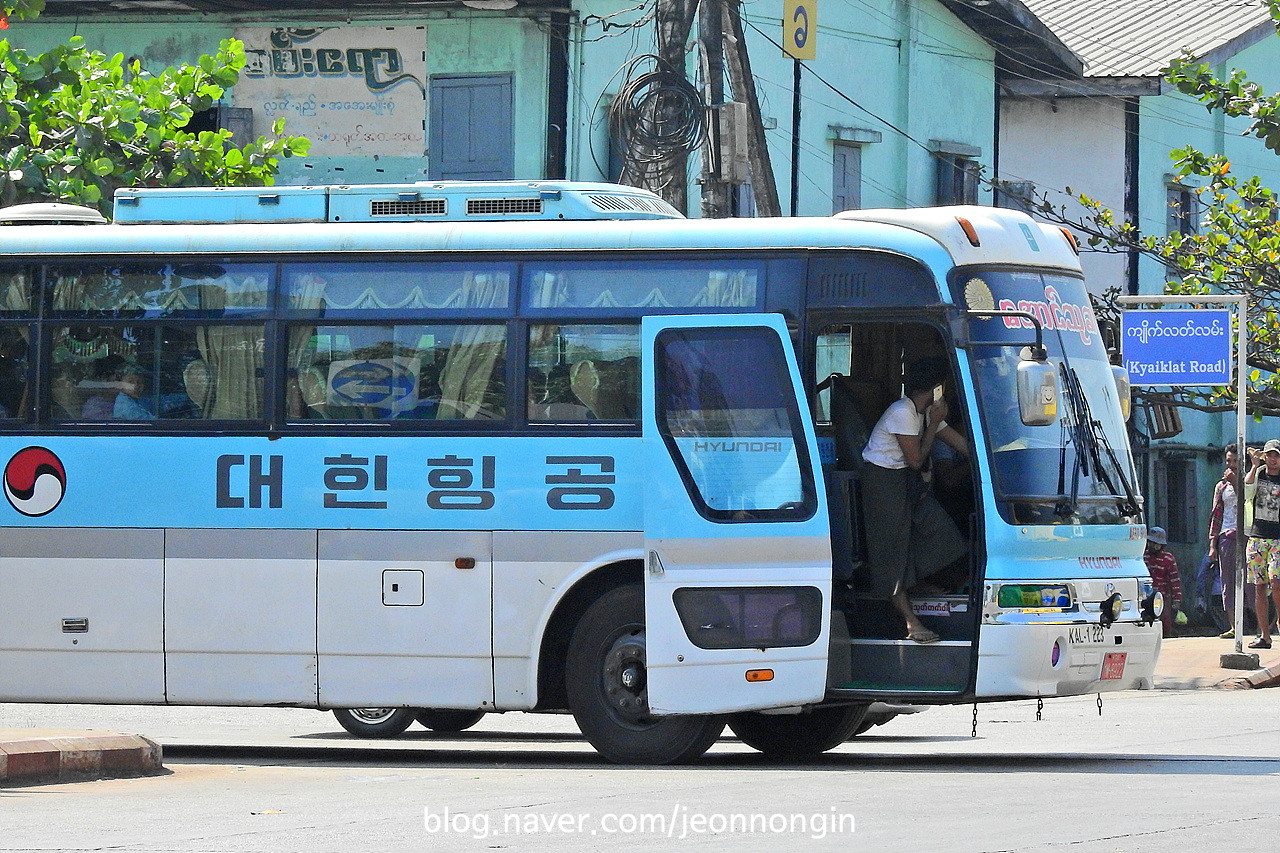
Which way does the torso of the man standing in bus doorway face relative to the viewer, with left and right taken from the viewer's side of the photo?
facing to the right of the viewer

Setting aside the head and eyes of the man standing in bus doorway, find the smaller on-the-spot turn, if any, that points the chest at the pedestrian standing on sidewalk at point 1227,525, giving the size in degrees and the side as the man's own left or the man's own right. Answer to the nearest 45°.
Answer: approximately 90° to the man's own left

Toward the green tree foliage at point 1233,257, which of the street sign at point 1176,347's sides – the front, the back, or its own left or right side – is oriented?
back

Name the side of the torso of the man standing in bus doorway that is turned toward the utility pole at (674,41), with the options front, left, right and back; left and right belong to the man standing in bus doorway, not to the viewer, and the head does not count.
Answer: left

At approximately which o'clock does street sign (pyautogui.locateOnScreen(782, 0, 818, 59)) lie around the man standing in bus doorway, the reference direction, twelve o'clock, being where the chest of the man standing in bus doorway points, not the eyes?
The street sign is roughly at 9 o'clock from the man standing in bus doorway.

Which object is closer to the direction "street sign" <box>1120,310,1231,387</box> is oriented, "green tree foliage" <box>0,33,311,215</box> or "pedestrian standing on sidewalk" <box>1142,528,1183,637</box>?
the green tree foliage

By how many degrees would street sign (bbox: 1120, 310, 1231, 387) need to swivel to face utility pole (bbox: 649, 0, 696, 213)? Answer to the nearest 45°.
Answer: approximately 90° to its right

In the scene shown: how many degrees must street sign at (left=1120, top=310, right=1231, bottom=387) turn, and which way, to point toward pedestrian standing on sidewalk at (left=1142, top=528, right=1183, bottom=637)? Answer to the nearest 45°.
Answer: approximately 180°

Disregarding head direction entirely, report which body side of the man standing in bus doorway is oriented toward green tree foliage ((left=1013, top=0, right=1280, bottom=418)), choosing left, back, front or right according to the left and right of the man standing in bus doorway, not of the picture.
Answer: left

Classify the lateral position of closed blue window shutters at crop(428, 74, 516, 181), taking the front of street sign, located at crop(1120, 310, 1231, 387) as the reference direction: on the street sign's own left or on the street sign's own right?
on the street sign's own right
